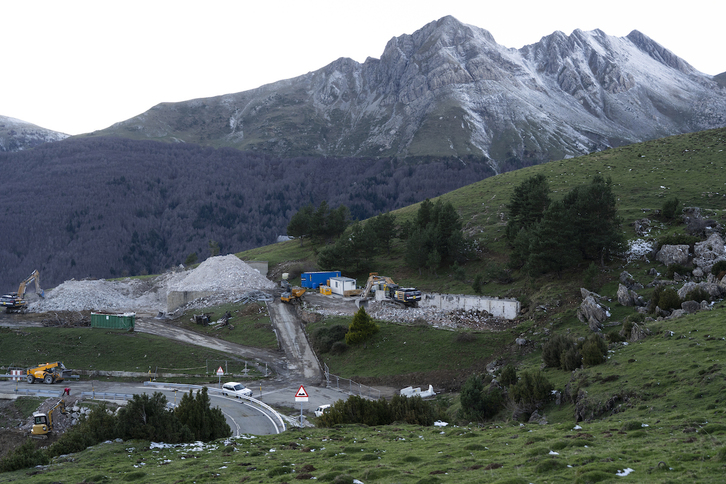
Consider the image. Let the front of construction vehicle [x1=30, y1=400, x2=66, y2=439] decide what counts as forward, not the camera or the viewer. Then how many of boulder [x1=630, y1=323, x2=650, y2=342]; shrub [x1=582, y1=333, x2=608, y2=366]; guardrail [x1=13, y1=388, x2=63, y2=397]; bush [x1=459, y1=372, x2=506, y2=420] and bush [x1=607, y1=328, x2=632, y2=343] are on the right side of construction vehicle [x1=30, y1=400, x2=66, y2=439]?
4

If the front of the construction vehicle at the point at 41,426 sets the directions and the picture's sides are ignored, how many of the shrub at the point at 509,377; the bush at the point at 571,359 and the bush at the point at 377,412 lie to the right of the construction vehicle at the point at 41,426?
3

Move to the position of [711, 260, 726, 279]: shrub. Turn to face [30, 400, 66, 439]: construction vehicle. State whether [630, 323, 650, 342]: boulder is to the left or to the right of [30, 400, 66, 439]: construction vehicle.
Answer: left

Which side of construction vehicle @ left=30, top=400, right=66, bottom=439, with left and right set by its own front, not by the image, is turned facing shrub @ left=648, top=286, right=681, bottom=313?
right

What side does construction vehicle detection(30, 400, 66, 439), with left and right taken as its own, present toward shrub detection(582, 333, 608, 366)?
front

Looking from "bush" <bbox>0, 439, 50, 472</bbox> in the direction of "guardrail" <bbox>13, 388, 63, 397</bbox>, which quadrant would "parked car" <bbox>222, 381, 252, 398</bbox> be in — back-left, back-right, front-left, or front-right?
front-right

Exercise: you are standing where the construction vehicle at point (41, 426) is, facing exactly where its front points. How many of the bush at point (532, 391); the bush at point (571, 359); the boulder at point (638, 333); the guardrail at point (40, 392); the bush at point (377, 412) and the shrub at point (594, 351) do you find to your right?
5

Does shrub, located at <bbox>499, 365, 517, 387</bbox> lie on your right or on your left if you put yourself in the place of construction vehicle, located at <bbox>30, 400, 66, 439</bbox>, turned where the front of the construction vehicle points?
on your right

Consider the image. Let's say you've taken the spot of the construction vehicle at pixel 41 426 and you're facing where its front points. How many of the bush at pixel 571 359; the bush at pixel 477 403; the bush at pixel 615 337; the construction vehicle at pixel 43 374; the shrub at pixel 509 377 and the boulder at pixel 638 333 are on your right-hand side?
5

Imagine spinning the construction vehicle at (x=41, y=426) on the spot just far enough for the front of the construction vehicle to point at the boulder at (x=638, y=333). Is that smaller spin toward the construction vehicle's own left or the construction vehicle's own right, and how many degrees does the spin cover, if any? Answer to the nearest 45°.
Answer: approximately 90° to the construction vehicle's own right

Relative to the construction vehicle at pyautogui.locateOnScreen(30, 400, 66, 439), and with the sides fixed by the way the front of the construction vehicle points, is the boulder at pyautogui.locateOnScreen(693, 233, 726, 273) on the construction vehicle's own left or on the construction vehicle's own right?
on the construction vehicle's own right

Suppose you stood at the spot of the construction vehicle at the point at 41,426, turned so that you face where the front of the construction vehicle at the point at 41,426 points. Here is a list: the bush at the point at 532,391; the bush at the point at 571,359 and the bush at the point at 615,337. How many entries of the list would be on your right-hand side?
3

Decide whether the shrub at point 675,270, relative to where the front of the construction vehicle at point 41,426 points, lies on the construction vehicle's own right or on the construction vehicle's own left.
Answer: on the construction vehicle's own right

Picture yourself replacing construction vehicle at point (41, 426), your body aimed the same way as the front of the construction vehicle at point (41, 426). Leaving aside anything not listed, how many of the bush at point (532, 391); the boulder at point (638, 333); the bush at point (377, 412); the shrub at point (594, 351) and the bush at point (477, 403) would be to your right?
5

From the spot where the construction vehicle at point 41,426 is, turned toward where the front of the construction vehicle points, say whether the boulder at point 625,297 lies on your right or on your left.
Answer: on your right

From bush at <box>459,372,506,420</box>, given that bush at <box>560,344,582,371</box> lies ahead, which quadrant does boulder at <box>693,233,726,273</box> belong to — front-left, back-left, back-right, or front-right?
front-left
